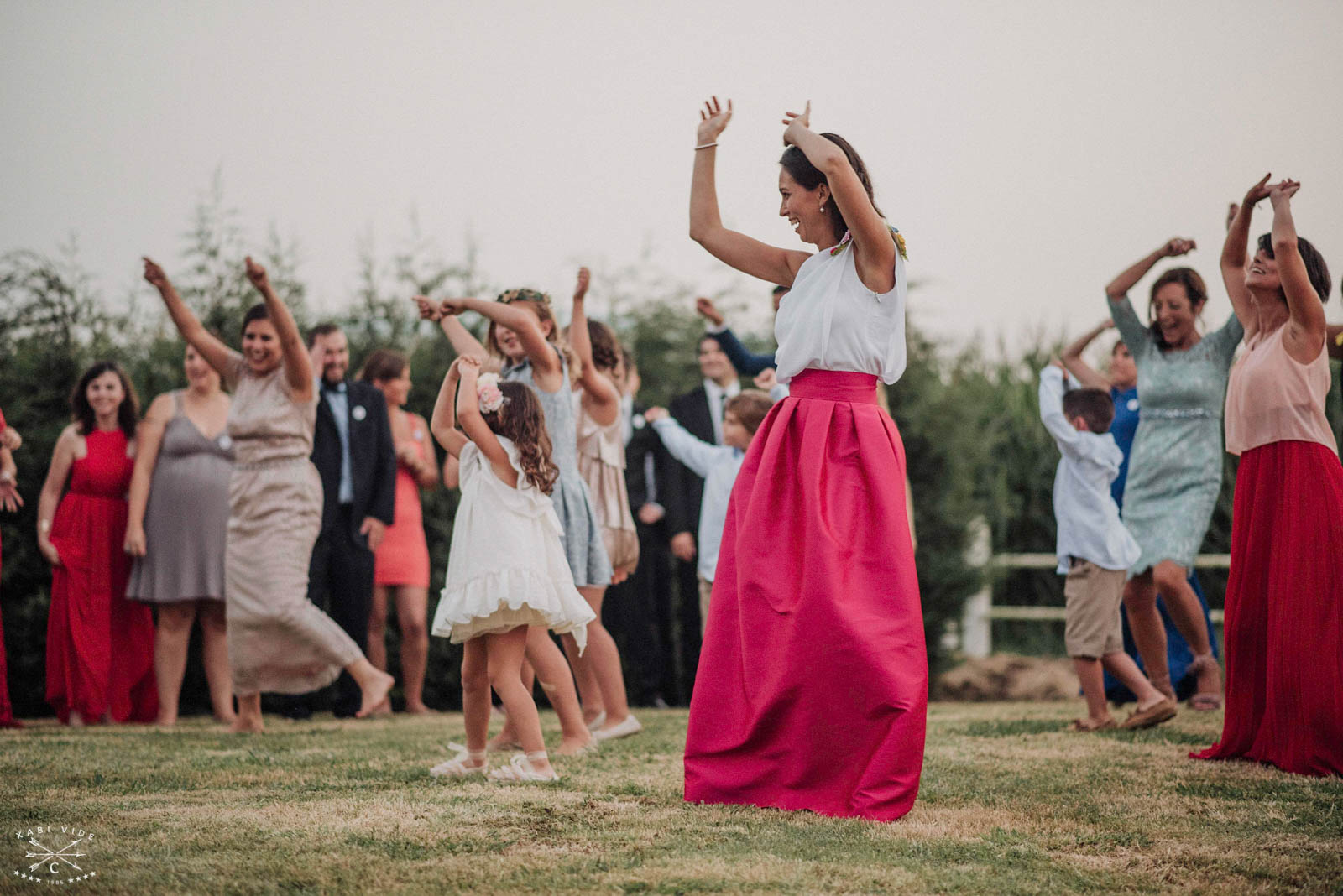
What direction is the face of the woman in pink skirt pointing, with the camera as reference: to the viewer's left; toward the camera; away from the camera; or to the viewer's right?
to the viewer's left

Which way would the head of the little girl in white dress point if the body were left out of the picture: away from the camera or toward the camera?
away from the camera

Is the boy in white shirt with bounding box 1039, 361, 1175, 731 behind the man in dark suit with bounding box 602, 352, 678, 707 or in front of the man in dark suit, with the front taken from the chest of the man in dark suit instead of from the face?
in front

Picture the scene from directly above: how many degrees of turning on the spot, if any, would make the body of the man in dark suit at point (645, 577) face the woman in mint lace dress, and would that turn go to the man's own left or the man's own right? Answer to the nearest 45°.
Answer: approximately 45° to the man's own left

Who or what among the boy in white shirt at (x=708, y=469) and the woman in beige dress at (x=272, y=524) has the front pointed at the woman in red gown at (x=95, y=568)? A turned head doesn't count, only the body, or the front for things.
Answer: the boy in white shirt

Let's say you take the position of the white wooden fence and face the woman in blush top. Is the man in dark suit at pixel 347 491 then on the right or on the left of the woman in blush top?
right

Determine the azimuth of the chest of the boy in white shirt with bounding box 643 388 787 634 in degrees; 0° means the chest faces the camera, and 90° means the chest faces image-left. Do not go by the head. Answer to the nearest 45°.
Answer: approximately 90°
